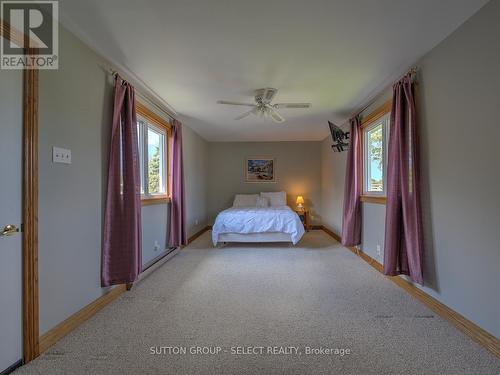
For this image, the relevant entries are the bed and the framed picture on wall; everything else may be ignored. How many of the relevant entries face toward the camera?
2

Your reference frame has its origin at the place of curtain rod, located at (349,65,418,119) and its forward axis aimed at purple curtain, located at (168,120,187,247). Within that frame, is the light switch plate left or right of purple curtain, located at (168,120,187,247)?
left

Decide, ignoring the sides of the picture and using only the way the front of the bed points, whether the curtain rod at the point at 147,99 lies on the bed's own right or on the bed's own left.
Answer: on the bed's own right

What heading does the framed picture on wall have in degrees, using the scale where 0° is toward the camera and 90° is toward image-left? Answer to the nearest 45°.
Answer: approximately 0°

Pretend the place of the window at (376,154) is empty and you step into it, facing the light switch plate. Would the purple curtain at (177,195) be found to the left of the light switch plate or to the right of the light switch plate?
right

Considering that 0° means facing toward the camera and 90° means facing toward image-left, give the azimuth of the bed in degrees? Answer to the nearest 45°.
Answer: approximately 0°

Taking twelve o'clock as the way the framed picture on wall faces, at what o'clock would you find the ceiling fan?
The ceiling fan is roughly at 12 o'clock from the framed picture on wall.

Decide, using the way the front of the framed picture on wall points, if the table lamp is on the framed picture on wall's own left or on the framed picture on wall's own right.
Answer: on the framed picture on wall's own left

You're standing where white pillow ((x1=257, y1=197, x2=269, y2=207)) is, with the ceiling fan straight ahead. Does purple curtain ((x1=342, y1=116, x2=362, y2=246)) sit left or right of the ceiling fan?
left

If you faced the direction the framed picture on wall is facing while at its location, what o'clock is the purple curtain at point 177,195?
The purple curtain is roughly at 1 o'clock from the framed picture on wall.

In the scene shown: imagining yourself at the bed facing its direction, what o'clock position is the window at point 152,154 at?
The window is roughly at 2 o'clock from the bed.
